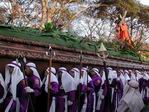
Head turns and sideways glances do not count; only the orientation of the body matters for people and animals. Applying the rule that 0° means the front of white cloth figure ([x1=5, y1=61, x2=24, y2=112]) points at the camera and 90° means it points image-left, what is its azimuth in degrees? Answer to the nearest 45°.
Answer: approximately 90°

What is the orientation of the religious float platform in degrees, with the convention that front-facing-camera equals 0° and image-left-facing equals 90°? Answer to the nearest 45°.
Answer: approximately 45°
